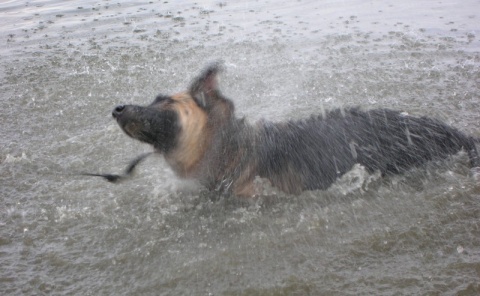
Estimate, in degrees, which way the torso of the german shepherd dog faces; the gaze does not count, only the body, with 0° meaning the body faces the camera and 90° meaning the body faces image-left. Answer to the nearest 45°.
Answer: approximately 90°
